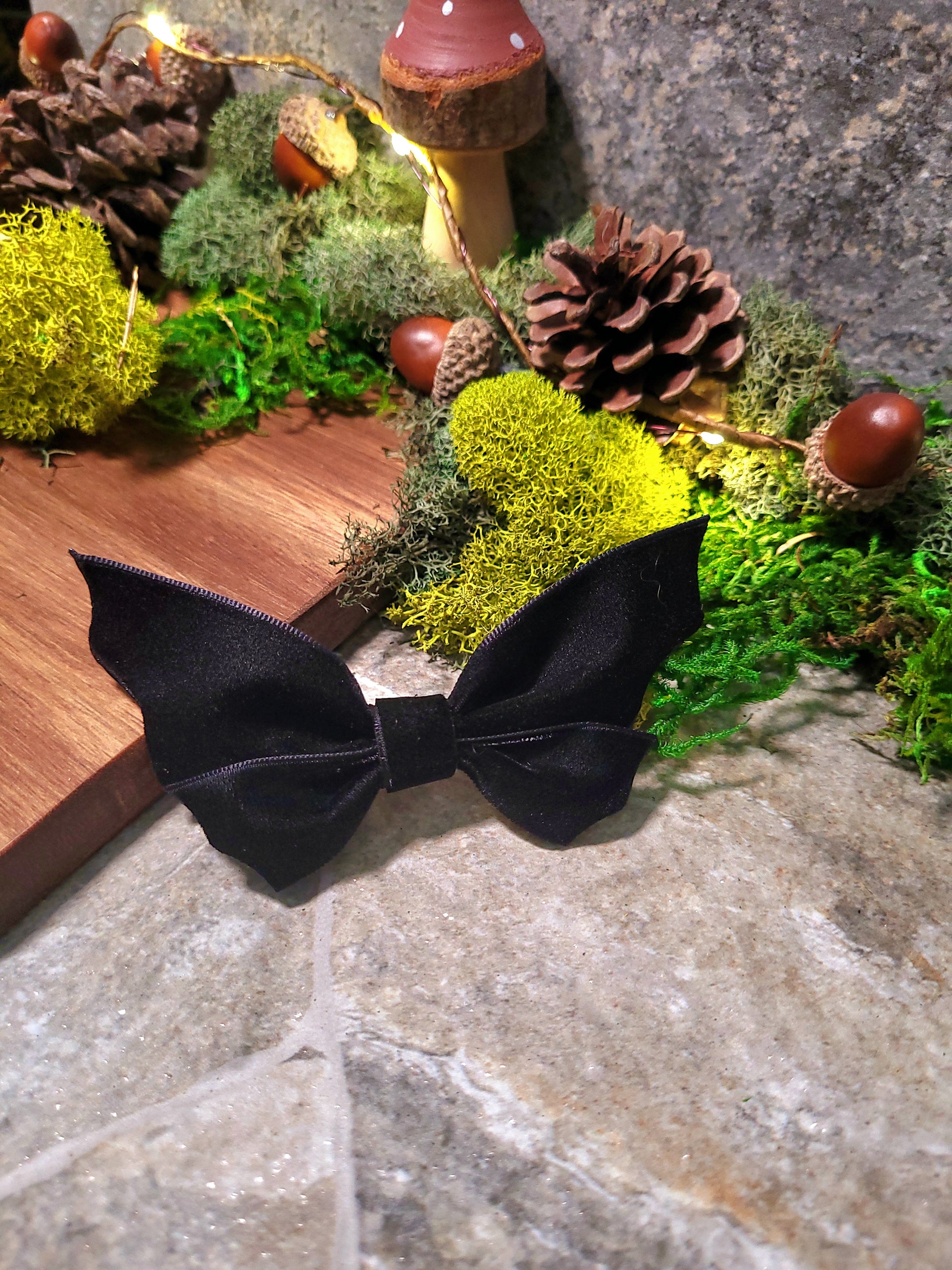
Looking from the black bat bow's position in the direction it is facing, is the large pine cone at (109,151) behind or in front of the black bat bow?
behind

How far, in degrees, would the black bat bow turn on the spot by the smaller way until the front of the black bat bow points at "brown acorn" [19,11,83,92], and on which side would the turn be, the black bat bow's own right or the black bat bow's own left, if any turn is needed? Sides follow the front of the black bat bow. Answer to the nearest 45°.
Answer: approximately 135° to the black bat bow's own right

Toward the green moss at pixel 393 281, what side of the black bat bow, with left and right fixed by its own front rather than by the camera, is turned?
back

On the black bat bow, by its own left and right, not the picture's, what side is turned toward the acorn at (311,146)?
back

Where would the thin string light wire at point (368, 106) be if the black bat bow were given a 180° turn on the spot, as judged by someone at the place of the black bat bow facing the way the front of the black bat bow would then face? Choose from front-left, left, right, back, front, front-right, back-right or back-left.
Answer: front

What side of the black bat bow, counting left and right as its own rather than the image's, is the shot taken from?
front

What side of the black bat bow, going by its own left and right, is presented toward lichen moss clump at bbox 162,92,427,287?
back
